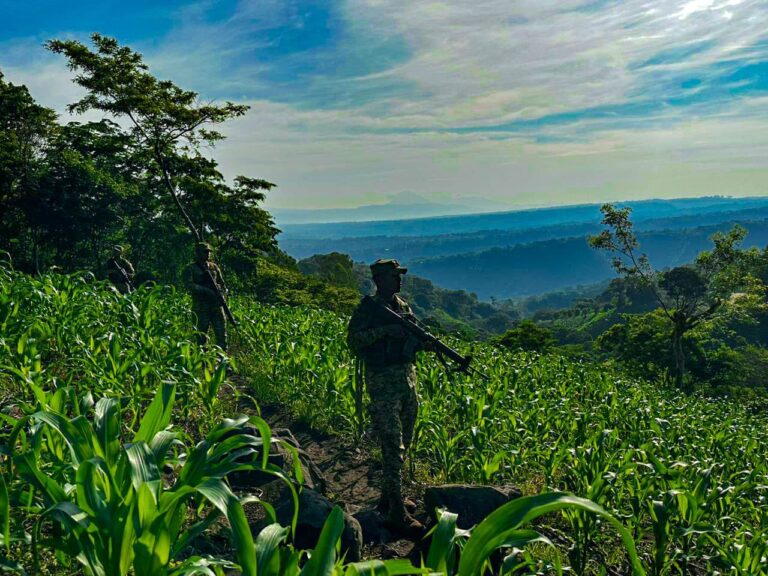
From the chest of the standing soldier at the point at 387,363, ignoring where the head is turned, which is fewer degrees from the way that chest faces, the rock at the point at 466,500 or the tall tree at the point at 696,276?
the rock

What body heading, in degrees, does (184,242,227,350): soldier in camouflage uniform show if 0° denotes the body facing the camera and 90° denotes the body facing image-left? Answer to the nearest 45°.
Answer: approximately 315°

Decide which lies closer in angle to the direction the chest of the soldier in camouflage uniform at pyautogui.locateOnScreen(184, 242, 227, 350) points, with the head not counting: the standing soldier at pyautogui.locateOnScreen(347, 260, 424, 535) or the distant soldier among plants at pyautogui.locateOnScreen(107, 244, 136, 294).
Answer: the standing soldier

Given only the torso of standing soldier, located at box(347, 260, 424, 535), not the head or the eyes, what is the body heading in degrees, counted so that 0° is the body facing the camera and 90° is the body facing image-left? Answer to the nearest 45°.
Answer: approximately 315°

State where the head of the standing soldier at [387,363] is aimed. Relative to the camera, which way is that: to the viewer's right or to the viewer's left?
to the viewer's right
